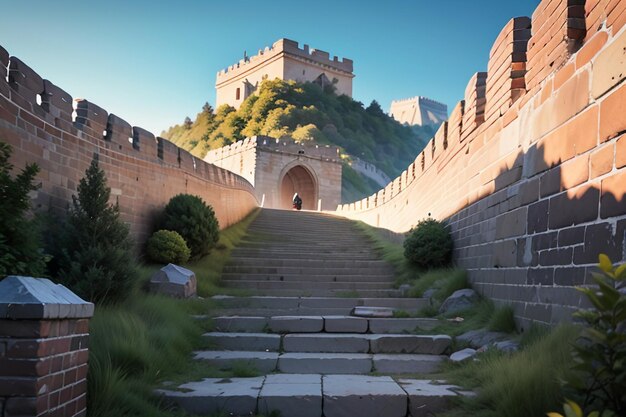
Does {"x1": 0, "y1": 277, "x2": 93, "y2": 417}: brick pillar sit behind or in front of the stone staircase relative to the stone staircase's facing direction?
in front

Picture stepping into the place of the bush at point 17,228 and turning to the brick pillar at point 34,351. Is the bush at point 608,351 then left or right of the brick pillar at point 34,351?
left

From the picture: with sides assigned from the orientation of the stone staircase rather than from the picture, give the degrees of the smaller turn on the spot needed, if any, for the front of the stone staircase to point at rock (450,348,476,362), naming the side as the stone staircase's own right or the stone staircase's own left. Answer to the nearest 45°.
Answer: approximately 45° to the stone staircase's own left

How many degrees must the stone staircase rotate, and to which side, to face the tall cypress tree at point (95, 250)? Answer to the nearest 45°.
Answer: approximately 90° to its right

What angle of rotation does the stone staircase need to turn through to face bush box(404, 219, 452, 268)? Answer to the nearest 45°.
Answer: approximately 135° to its left

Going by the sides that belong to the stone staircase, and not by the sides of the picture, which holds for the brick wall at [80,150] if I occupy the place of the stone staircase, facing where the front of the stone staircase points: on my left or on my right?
on my right

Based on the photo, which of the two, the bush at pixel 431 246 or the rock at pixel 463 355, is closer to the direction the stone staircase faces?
the rock

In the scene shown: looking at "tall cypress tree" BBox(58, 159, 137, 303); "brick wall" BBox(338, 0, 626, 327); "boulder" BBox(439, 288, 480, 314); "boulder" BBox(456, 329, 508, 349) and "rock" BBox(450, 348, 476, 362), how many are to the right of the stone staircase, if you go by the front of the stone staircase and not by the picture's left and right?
1

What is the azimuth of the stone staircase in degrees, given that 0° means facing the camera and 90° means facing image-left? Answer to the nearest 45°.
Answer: approximately 0°

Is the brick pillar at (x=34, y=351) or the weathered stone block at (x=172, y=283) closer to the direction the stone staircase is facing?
the brick pillar
